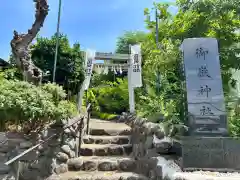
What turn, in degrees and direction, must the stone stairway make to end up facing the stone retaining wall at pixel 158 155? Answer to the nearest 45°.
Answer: approximately 45° to its left

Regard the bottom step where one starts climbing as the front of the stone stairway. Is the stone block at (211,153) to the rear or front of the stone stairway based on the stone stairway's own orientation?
to the front

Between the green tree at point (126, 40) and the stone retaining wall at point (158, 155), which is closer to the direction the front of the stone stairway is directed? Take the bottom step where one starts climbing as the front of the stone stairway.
the stone retaining wall

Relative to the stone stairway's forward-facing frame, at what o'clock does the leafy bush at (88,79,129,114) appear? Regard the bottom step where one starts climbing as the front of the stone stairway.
The leafy bush is roughly at 6 o'clock from the stone stairway.

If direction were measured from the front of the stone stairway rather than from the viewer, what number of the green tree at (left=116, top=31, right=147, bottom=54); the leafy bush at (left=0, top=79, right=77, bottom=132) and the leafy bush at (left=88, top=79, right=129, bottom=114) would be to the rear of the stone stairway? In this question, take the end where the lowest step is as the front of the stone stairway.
2

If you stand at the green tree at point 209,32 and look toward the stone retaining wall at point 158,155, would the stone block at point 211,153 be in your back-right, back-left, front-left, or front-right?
front-left

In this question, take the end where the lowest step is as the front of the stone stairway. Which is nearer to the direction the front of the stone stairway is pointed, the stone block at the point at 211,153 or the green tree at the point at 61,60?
the stone block

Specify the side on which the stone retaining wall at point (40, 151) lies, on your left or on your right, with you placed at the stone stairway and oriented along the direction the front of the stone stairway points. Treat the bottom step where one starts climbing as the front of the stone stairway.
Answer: on your right

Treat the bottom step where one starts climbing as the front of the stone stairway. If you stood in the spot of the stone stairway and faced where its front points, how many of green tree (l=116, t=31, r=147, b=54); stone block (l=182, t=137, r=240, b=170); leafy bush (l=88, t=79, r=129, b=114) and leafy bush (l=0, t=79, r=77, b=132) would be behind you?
2

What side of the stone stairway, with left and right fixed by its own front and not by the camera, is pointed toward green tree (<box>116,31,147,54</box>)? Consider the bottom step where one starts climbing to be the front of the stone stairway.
back

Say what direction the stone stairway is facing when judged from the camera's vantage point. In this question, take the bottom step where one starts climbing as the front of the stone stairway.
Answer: facing the viewer

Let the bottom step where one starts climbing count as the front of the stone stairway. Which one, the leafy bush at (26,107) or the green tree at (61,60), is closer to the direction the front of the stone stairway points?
the leafy bush

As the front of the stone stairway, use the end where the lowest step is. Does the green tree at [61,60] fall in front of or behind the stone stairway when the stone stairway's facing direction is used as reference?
behind
